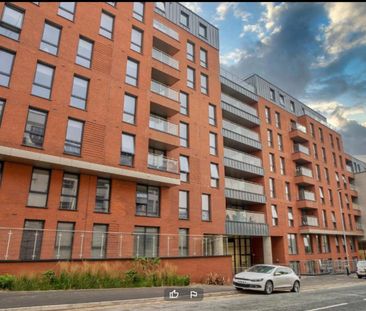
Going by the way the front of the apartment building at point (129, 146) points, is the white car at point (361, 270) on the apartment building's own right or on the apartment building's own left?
on the apartment building's own left

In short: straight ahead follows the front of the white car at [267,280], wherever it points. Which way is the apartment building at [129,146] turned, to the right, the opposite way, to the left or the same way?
to the left

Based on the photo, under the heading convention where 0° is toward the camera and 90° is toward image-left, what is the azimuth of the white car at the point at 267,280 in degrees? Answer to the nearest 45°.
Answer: approximately 45°

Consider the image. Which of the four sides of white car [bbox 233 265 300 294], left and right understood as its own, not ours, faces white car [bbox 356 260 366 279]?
back

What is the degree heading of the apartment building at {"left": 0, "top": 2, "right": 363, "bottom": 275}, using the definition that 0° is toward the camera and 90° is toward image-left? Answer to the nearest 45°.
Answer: approximately 315°
